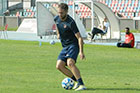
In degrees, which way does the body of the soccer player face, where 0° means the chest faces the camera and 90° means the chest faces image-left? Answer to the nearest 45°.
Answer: approximately 45°

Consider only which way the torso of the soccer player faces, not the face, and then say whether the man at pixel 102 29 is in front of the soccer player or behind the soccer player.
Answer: behind

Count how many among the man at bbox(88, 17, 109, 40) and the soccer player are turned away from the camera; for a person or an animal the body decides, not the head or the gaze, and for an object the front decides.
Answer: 0
